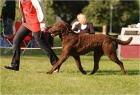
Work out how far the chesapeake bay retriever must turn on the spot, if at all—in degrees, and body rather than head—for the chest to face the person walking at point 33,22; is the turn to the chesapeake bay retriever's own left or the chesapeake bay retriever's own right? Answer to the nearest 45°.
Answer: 0° — it already faces them

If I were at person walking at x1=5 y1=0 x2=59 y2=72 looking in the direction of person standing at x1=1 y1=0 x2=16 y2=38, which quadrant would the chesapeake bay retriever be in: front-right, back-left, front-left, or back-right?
back-right

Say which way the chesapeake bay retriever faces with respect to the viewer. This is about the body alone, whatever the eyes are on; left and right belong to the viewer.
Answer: facing to the left of the viewer

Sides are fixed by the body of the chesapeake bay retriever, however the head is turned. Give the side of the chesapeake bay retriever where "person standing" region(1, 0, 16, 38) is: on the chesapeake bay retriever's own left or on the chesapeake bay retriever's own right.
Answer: on the chesapeake bay retriever's own right
